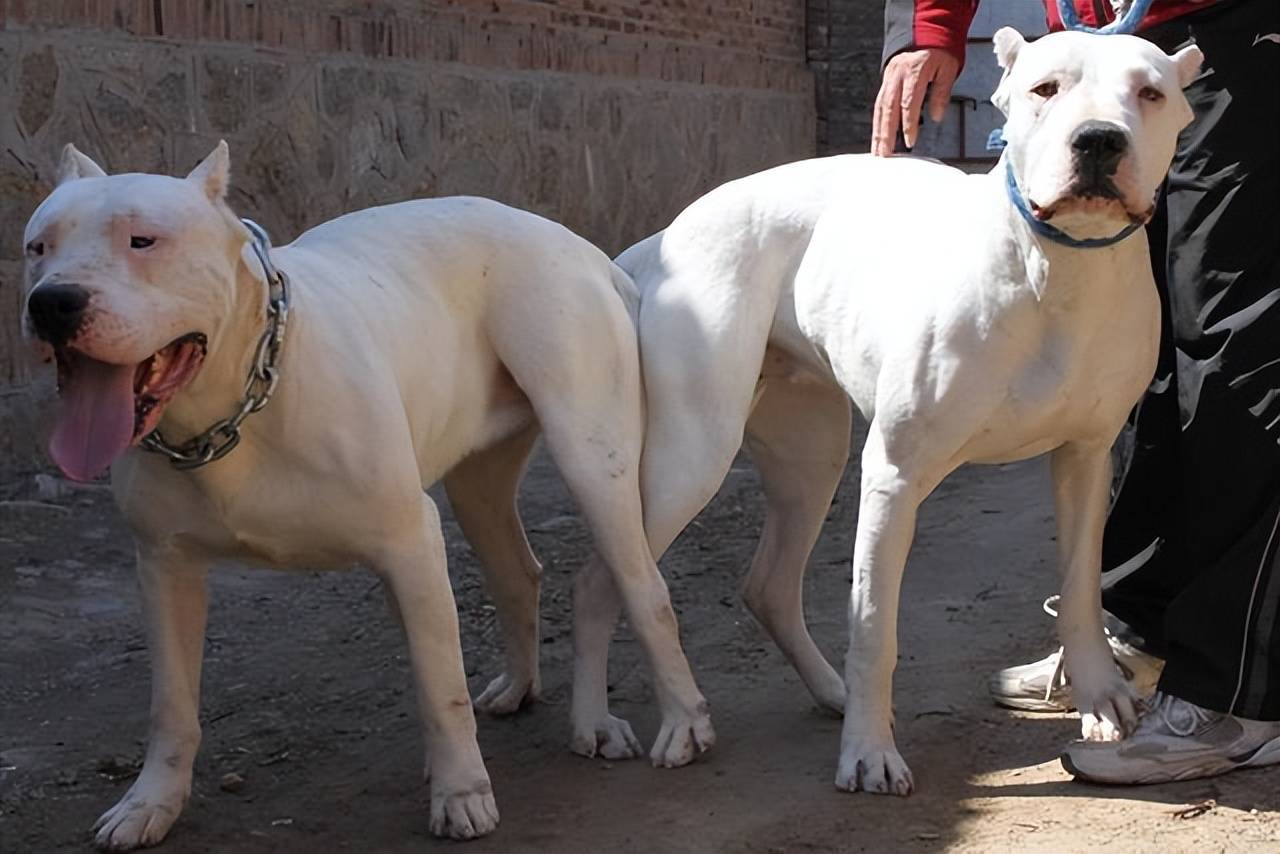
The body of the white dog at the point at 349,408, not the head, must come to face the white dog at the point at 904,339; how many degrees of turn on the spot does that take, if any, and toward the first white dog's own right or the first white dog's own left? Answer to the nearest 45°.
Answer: approximately 135° to the first white dog's own left

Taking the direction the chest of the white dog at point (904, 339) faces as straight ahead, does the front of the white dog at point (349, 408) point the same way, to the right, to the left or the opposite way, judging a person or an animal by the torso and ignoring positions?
to the right

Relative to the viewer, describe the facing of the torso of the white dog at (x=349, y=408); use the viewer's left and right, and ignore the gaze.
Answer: facing the viewer and to the left of the viewer

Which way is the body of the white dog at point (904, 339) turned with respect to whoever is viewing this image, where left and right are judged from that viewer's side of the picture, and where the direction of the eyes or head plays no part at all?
facing the viewer and to the right of the viewer

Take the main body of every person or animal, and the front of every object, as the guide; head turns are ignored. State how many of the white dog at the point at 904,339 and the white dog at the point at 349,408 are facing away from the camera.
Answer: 0

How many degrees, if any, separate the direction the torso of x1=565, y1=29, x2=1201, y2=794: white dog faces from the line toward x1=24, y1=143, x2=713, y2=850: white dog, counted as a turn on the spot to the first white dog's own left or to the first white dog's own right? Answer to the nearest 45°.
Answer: approximately 135° to the first white dog's own right
